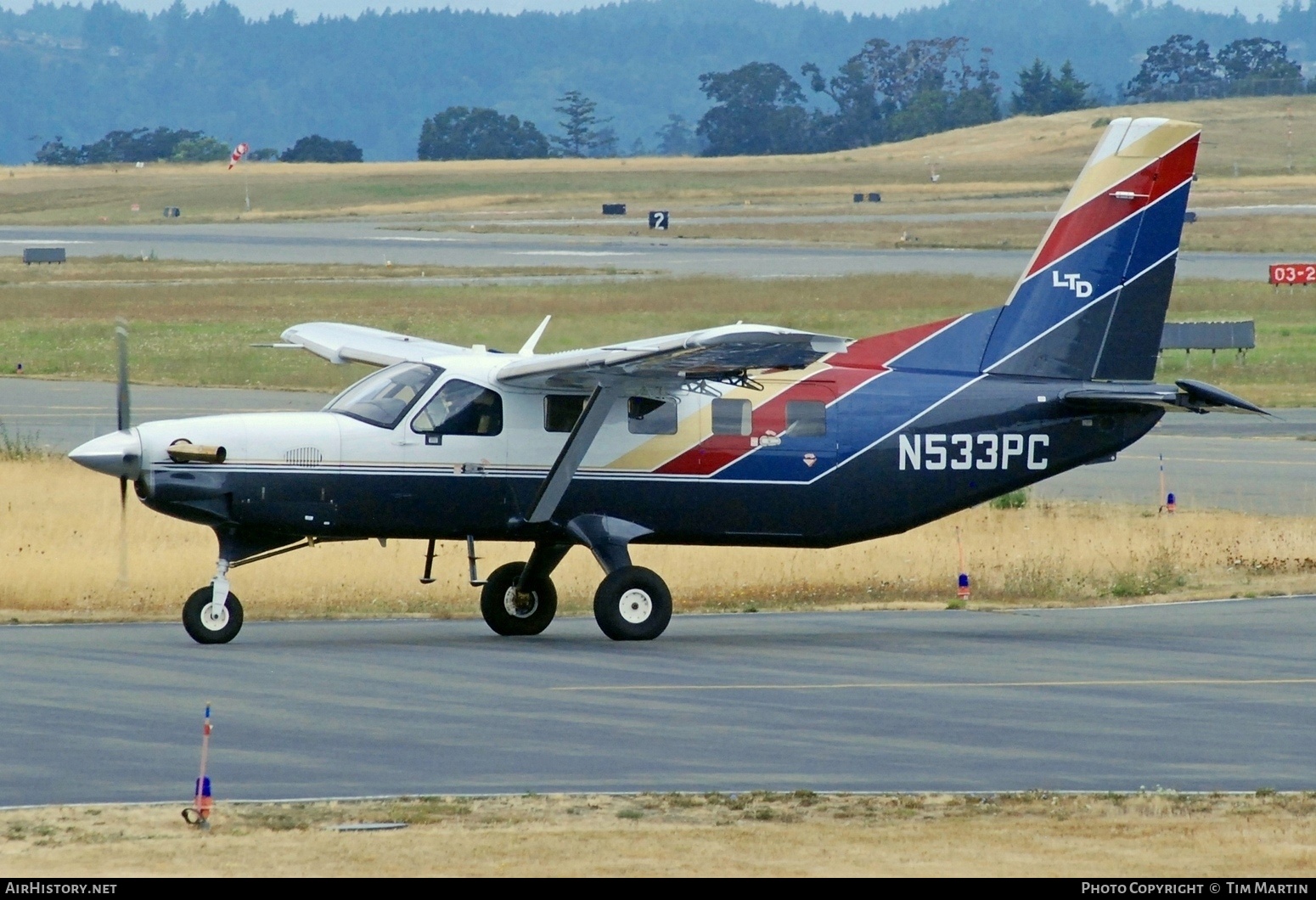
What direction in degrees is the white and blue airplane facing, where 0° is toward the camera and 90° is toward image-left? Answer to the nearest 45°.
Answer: approximately 90°

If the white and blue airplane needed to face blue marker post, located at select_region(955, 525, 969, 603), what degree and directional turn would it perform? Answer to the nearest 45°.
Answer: approximately 135° to its right
